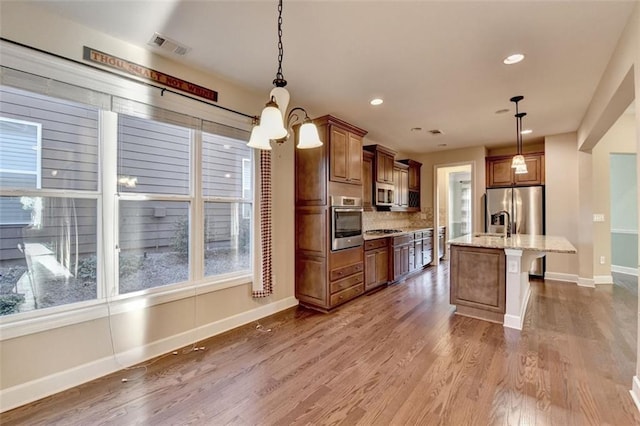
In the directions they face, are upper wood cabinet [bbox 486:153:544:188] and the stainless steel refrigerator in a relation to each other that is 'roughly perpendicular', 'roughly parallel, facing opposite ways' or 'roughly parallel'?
roughly parallel

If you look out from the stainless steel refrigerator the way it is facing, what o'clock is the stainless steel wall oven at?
The stainless steel wall oven is roughly at 1 o'clock from the stainless steel refrigerator.

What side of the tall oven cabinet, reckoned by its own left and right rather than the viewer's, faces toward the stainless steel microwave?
left

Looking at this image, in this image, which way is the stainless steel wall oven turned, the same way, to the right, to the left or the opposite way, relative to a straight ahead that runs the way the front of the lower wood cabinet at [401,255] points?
the same way

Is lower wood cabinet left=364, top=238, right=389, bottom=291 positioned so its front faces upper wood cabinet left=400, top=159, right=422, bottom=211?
no

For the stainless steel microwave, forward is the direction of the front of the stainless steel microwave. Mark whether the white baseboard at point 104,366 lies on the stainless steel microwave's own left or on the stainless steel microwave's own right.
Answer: on the stainless steel microwave's own right

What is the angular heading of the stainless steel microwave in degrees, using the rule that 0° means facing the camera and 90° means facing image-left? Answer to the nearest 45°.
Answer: approximately 315°

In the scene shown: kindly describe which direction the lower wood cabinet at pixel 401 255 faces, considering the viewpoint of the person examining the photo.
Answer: facing the viewer and to the right of the viewer

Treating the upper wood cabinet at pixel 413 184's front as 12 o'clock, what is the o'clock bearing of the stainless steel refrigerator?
The stainless steel refrigerator is roughly at 11 o'clock from the upper wood cabinet.

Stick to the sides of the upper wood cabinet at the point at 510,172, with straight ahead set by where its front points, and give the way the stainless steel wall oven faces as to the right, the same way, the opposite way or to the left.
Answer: to the left

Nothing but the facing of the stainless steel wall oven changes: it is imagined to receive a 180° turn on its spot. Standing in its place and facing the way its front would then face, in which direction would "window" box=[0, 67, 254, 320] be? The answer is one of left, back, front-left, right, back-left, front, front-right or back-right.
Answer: left

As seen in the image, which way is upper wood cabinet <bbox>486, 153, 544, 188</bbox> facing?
toward the camera

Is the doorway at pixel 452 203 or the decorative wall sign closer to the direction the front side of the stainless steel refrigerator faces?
the decorative wall sign

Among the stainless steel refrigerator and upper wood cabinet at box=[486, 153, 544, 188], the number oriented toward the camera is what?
2

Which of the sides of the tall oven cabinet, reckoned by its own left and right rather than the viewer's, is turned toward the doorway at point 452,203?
left

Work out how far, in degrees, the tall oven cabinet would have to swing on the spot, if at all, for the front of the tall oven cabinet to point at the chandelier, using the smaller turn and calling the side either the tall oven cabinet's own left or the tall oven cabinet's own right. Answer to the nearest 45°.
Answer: approximately 45° to the tall oven cabinet's own right
